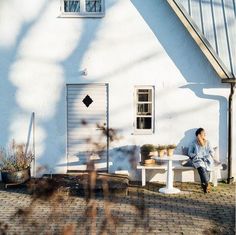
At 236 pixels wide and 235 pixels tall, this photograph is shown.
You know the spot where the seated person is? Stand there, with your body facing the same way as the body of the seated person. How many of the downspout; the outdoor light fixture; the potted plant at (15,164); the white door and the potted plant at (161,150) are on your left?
1

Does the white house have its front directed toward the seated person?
no

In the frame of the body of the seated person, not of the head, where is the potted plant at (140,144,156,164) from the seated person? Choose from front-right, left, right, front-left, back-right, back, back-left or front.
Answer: back-right

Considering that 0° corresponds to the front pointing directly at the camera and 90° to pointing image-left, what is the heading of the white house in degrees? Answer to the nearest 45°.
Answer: approximately 0°

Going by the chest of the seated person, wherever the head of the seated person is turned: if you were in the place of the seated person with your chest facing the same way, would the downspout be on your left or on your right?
on your left

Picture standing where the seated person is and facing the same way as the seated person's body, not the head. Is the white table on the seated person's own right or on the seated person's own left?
on the seated person's own right

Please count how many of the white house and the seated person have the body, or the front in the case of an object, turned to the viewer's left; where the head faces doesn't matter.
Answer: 0
